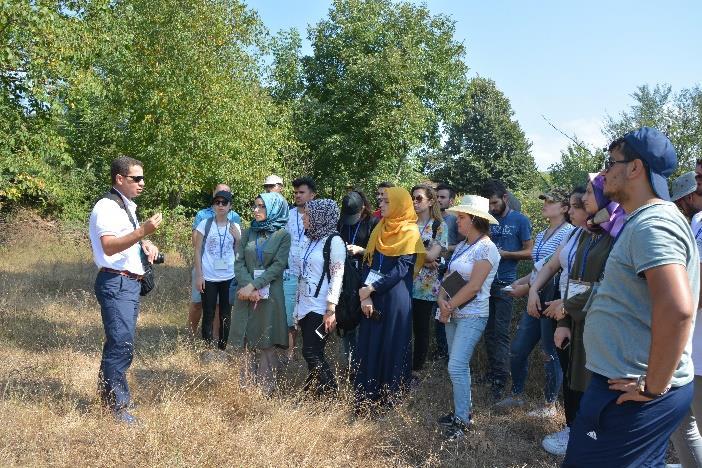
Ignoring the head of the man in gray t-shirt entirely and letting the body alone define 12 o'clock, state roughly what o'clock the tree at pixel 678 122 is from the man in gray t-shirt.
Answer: The tree is roughly at 3 o'clock from the man in gray t-shirt.

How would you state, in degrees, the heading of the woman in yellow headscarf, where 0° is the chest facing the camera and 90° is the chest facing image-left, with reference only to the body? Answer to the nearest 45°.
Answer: approximately 45°

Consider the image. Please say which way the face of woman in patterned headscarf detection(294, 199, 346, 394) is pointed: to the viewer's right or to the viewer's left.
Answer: to the viewer's left

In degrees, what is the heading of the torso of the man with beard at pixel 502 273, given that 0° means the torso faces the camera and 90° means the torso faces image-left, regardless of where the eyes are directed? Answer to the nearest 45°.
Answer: approximately 45°

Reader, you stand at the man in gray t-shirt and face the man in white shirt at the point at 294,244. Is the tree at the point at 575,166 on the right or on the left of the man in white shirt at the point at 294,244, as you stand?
right

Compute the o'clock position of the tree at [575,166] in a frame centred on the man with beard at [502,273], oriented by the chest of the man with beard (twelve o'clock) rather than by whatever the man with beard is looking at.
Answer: The tree is roughly at 5 o'clock from the man with beard.

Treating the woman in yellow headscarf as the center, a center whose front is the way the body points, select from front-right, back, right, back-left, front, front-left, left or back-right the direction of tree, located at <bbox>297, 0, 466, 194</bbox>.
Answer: back-right

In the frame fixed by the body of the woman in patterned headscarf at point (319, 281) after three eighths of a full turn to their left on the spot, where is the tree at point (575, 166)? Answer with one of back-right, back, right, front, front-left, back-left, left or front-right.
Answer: front-left

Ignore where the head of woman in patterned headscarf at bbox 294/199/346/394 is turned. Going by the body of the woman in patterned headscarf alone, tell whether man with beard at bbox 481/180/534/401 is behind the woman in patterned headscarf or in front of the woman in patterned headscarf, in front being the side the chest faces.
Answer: behind

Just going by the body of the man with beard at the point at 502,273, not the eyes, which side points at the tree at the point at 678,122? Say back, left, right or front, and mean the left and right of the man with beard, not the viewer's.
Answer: back

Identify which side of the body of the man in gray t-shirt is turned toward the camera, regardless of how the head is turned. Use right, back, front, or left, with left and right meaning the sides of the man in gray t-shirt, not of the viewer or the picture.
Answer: left

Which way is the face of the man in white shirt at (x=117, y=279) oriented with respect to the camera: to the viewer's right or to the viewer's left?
to the viewer's right
